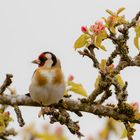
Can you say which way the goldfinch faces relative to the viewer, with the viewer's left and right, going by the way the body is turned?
facing the viewer
